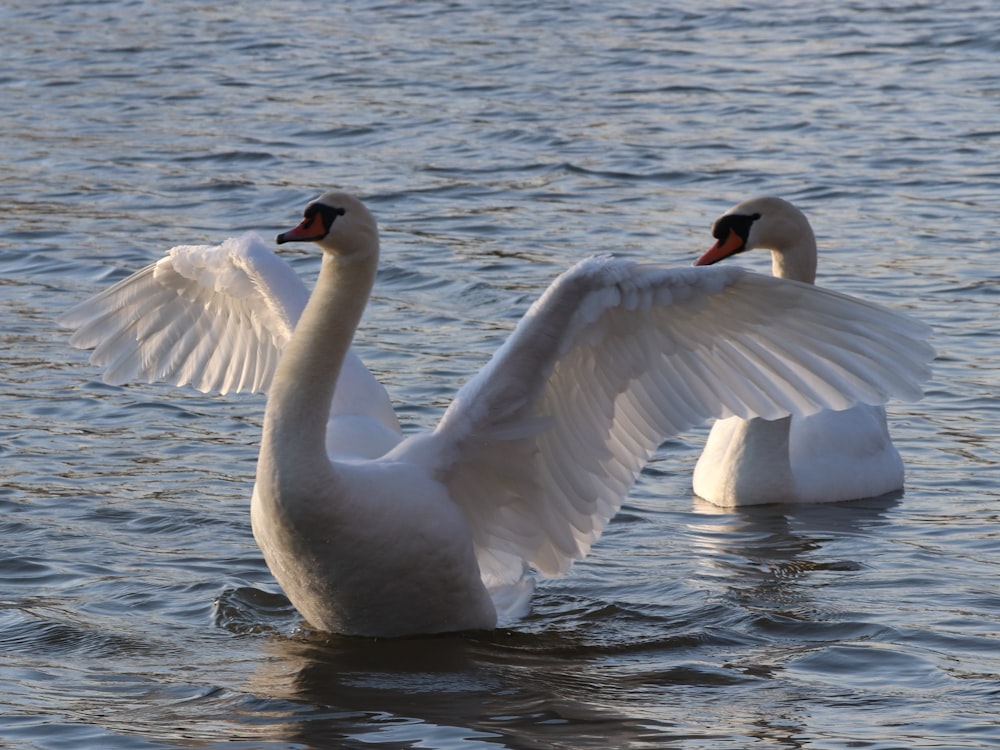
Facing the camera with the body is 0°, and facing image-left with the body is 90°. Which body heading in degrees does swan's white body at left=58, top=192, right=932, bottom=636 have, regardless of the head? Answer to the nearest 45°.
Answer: approximately 45°
